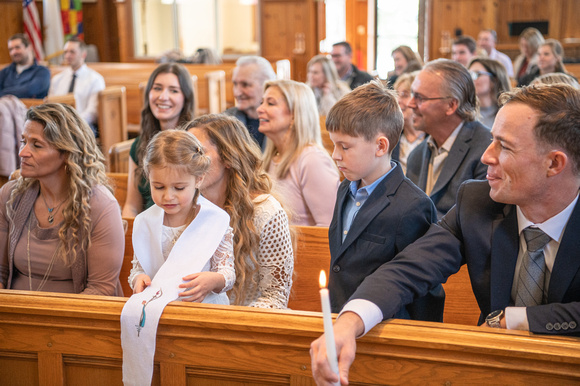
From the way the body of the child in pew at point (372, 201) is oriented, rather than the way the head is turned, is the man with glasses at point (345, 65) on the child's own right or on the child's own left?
on the child's own right

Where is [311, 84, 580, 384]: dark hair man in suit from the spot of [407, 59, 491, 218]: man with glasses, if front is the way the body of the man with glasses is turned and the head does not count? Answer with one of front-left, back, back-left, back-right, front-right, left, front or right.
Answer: front-left

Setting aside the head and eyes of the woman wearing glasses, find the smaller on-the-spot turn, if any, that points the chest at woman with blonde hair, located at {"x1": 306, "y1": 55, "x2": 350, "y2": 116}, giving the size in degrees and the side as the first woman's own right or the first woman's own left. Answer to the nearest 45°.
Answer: approximately 90° to the first woman's own right

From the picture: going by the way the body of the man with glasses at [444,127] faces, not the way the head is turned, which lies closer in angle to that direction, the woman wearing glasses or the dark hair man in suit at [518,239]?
the dark hair man in suit

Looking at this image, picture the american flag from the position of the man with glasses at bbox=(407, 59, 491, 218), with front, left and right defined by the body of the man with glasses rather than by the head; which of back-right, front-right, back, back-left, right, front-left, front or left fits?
right

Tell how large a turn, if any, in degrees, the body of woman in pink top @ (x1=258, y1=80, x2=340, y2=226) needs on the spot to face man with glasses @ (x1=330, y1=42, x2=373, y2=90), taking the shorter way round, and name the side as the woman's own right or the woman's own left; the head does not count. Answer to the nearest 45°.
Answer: approximately 135° to the woman's own right

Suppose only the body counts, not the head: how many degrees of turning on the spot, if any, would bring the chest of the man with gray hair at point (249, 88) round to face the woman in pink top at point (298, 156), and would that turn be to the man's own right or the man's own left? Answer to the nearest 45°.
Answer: approximately 45° to the man's own left

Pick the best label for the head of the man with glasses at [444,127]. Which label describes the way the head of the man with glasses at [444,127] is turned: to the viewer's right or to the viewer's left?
to the viewer's left

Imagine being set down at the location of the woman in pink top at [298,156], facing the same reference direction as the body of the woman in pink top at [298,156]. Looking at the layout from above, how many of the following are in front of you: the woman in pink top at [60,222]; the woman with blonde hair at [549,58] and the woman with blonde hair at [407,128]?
1

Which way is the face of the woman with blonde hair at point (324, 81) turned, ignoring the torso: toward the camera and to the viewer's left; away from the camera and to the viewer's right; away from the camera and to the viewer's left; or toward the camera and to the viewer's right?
toward the camera and to the viewer's left

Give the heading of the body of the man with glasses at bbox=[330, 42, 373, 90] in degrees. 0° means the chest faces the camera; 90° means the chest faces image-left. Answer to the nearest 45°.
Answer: approximately 45°
